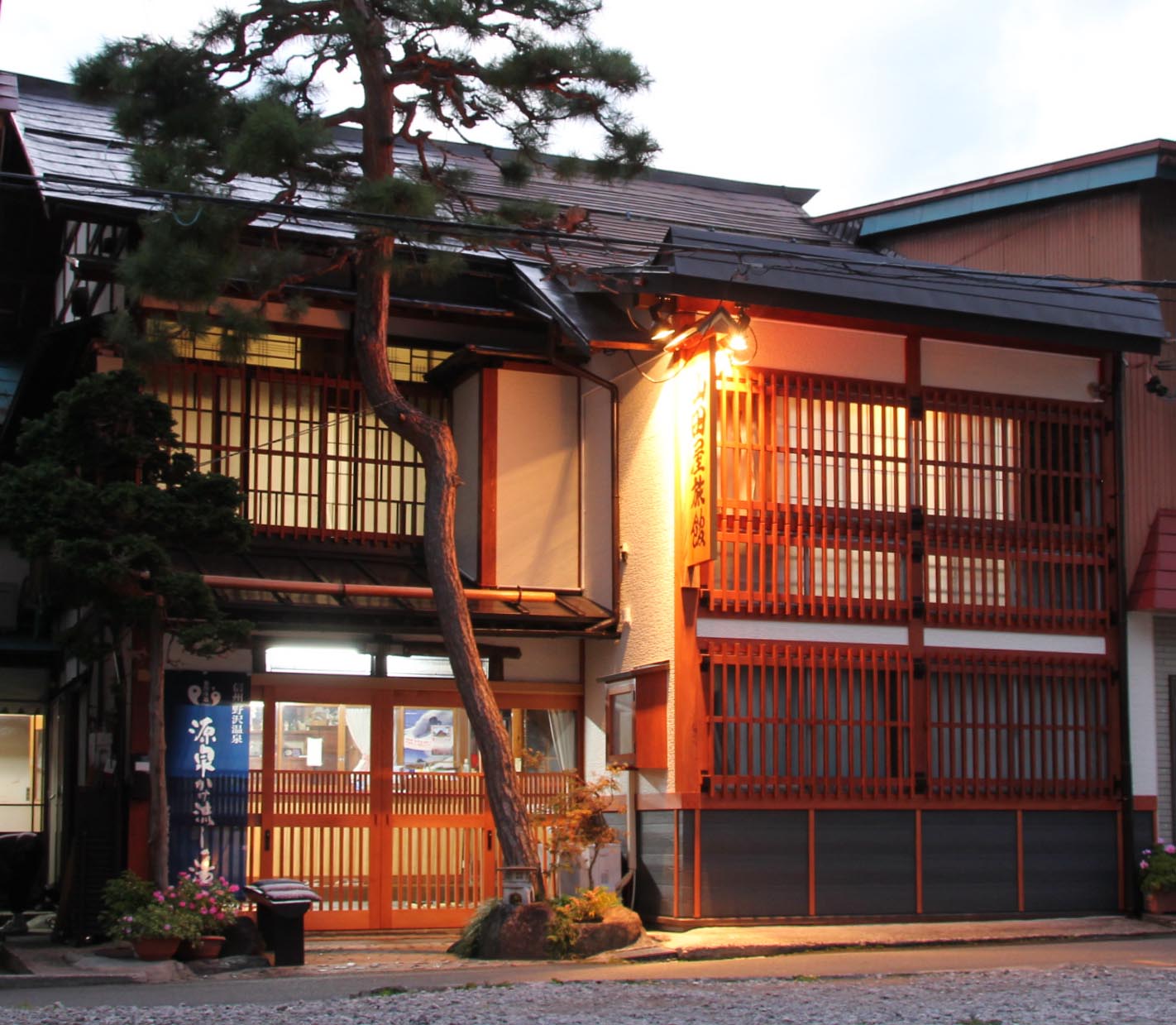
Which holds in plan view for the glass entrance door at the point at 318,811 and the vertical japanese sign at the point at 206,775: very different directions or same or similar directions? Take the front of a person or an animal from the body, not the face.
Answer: same or similar directions

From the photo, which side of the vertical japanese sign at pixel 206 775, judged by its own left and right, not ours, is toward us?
front

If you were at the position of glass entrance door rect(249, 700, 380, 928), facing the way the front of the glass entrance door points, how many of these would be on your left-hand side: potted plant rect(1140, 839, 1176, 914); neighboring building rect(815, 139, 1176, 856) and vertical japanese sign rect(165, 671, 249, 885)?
2

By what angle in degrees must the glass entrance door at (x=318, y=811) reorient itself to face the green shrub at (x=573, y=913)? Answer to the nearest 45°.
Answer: approximately 45° to its left

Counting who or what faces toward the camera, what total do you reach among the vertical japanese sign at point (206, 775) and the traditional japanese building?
2

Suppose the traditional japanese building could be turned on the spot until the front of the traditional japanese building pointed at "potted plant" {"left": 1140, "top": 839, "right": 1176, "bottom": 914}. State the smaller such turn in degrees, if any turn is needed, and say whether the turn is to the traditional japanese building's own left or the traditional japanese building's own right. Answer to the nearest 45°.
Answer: approximately 90° to the traditional japanese building's own left

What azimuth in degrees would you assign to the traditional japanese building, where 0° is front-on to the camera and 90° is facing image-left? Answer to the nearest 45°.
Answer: approximately 0°

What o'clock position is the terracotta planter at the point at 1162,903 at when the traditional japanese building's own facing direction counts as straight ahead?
The terracotta planter is roughly at 9 o'clock from the traditional japanese building.

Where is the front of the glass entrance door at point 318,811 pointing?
toward the camera

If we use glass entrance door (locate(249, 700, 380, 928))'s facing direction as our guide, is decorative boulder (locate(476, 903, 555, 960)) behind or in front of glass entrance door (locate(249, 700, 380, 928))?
in front

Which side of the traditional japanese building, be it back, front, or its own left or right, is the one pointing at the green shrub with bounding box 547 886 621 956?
front
